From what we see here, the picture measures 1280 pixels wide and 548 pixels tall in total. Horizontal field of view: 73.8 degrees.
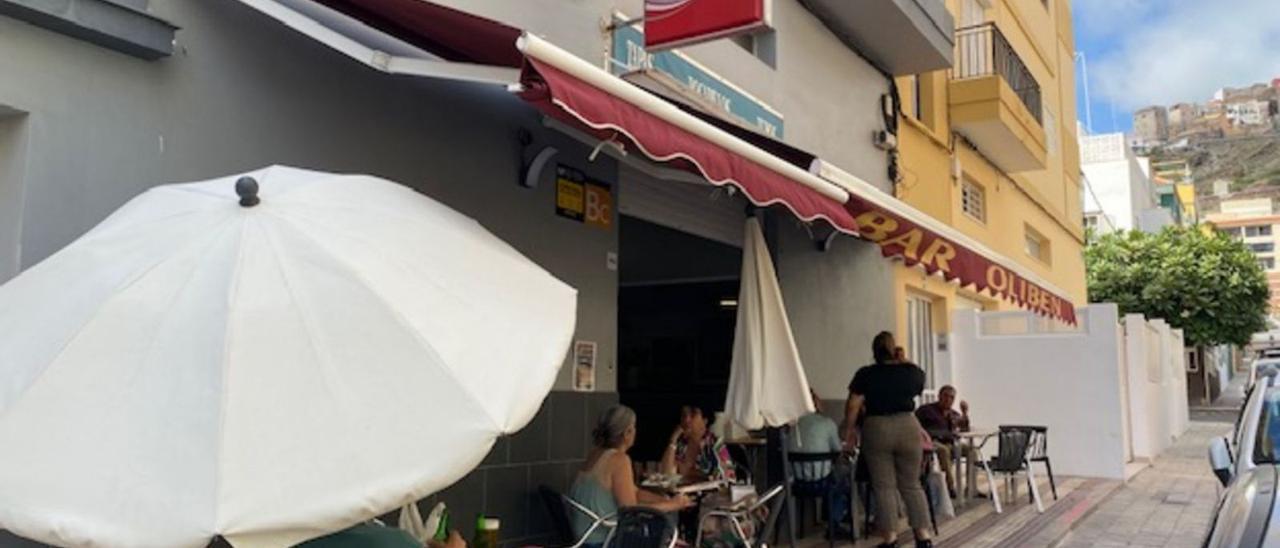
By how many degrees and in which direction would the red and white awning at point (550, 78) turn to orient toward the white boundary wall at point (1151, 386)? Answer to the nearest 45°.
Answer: approximately 90° to its left

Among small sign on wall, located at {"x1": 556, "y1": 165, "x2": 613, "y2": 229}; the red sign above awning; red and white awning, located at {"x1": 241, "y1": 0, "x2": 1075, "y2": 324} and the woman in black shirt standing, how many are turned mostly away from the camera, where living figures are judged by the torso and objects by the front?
1

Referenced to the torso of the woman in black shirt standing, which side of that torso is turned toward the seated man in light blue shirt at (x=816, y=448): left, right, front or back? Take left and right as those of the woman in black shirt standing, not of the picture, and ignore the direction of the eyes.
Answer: left

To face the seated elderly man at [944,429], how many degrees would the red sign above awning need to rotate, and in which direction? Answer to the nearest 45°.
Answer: approximately 180°

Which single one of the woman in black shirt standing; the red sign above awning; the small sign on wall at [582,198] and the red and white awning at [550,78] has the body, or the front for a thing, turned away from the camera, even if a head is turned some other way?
the woman in black shirt standing

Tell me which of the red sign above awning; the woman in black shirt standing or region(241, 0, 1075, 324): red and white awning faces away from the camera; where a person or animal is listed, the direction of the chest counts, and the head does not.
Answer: the woman in black shirt standing

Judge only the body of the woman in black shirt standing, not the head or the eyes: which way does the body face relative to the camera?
away from the camera

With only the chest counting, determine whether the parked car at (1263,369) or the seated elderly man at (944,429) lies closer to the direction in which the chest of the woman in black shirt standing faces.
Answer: the seated elderly man

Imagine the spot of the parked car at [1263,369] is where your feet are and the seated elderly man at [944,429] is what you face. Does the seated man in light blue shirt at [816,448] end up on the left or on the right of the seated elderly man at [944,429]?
left

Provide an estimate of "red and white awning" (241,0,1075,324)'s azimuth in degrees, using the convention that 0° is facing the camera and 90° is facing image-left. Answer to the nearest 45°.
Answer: approximately 315°

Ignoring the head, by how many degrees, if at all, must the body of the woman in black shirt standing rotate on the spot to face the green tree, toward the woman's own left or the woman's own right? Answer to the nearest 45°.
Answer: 0° — they already face it

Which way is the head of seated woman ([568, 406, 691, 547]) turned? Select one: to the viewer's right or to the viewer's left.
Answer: to the viewer's right

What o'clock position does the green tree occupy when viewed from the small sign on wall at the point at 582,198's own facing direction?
The green tree is roughly at 9 o'clock from the small sign on wall.

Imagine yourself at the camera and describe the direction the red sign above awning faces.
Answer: facing the viewer and to the left of the viewer

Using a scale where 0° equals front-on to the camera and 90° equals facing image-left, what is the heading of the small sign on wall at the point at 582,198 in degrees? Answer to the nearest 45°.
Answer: approximately 315°

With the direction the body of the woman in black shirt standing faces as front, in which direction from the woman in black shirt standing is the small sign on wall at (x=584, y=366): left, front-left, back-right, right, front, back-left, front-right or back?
back-left
